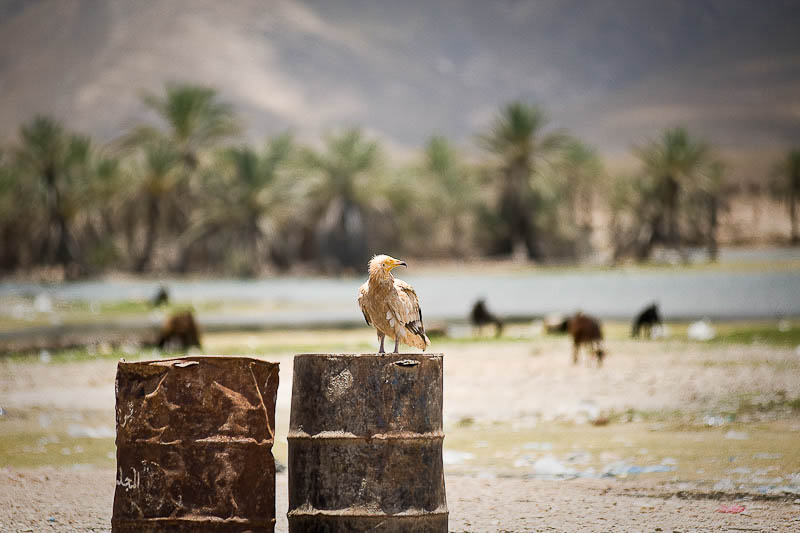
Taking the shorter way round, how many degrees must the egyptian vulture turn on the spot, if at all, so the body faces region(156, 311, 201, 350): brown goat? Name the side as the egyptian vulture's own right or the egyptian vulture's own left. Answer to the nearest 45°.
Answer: approximately 135° to the egyptian vulture's own right

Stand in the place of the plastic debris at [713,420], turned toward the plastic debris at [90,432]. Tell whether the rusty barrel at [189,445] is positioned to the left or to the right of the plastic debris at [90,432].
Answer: left

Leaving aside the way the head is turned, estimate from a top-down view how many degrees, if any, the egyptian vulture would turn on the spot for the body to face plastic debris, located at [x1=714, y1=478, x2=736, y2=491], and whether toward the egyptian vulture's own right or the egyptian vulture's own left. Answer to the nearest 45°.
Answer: approximately 180°

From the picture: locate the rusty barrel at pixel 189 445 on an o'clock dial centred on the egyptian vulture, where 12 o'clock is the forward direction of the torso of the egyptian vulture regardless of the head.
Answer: The rusty barrel is roughly at 1 o'clock from the egyptian vulture.

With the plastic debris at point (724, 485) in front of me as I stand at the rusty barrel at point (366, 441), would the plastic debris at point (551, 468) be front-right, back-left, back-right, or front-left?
front-left

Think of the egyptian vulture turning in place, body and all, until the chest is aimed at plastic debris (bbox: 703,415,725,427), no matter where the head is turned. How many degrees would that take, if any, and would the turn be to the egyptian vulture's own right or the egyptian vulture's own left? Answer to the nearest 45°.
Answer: approximately 180°

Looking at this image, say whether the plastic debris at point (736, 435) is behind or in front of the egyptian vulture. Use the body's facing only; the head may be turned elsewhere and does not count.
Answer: behind

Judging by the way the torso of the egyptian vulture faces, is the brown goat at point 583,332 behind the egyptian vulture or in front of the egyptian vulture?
behind

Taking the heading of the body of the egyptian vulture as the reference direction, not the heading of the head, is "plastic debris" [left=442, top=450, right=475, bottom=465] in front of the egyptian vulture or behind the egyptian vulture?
behind

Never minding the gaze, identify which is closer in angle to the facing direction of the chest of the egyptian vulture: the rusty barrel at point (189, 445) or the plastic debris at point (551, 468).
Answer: the rusty barrel

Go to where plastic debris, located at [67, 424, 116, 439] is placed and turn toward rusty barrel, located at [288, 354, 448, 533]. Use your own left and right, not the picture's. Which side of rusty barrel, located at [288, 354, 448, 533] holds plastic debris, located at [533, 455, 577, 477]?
left

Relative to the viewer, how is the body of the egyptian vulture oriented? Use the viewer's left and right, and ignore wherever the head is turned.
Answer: facing the viewer and to the left of the viewer

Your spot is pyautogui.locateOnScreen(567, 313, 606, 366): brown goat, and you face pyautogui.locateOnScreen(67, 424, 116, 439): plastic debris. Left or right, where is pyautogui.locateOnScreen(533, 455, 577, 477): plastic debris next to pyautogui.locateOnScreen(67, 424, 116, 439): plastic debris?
left

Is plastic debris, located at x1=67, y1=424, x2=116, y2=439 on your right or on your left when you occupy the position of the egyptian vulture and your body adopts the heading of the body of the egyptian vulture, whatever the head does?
on your right
